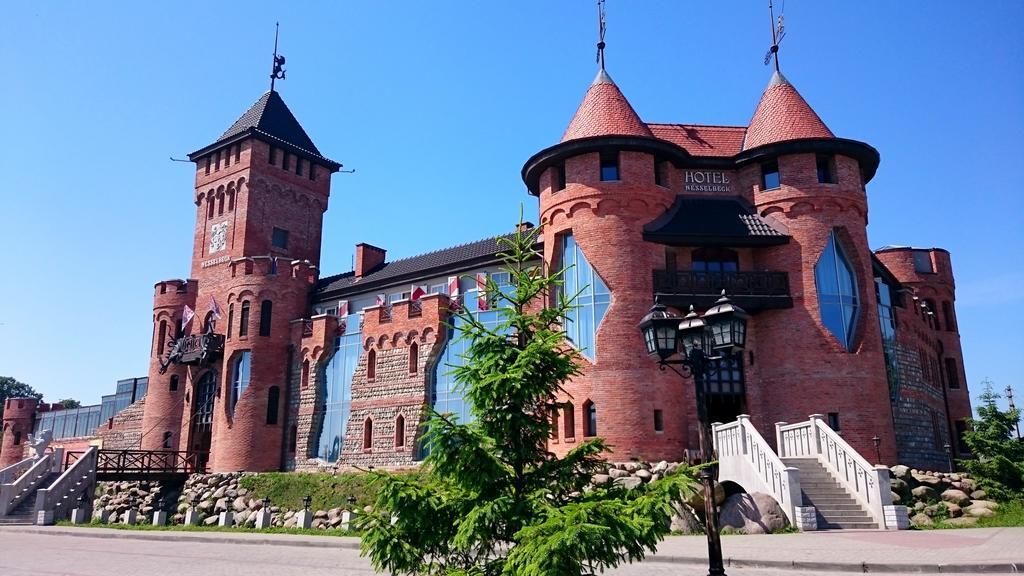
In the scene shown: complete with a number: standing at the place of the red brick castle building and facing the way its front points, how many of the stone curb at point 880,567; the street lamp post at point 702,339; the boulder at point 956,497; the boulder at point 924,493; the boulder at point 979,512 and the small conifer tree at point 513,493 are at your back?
0

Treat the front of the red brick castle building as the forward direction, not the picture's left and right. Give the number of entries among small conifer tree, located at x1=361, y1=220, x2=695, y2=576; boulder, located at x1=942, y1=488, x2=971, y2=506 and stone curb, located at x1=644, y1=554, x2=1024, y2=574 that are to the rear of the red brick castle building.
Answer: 0

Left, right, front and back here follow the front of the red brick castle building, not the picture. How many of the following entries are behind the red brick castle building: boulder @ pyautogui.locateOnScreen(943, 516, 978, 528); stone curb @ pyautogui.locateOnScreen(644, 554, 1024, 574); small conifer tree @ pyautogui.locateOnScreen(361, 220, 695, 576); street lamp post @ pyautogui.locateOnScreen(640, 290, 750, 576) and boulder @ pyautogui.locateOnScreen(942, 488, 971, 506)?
0

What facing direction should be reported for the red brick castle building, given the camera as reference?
facing the viewer

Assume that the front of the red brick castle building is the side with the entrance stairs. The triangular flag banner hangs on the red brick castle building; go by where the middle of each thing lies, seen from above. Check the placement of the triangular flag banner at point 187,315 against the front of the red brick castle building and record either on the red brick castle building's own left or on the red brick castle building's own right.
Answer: on the red brick castle building's own right

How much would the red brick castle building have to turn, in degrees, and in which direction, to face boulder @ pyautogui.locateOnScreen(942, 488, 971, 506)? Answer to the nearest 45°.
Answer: approximately 45° to its left

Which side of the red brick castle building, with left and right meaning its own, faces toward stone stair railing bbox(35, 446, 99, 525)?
right

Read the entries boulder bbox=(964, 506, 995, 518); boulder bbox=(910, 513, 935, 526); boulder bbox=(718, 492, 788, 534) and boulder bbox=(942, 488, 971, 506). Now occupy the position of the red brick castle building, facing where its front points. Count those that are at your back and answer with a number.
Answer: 0

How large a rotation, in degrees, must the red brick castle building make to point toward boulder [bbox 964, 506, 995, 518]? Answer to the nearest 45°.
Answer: approximately 45° to its left

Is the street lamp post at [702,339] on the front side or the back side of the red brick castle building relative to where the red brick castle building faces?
on the front side

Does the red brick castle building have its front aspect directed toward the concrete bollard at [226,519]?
no

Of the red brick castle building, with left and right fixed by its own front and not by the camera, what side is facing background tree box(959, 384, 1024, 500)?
left

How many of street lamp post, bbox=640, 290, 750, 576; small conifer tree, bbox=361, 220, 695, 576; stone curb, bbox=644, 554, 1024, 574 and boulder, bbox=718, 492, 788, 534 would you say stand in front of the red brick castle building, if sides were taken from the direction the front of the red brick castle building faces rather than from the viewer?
4

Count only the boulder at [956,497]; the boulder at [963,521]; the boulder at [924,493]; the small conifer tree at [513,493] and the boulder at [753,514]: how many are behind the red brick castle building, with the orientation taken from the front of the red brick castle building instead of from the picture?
0

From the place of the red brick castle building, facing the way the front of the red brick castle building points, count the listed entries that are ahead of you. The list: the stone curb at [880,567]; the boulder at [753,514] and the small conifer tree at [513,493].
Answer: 3

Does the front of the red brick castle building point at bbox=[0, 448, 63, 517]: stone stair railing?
no

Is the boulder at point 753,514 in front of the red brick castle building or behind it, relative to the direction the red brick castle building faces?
in front

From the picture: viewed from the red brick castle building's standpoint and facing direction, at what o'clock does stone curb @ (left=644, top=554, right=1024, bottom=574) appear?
The stone curb is roughly at 12 o'clock from the red brick castle building.
